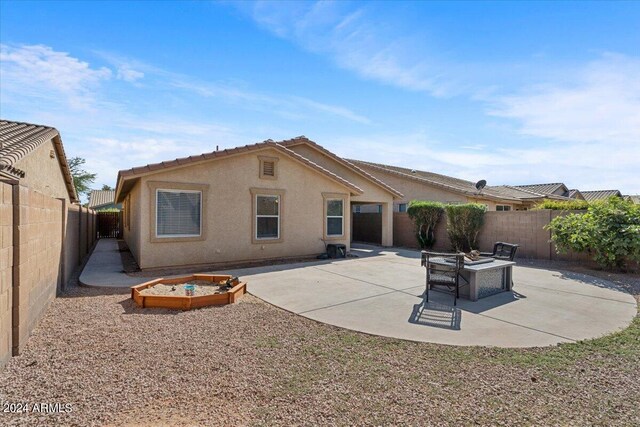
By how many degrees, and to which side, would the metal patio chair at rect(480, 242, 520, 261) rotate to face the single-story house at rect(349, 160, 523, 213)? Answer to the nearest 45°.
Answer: approximately 135° to its right

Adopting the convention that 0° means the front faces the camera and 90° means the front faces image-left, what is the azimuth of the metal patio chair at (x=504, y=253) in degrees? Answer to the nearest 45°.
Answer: approximately 45°

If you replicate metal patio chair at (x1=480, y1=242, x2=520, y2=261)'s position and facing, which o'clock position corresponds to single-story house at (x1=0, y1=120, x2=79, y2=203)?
The single-story house is roughly at 1 o'clock from the metal patio chair.

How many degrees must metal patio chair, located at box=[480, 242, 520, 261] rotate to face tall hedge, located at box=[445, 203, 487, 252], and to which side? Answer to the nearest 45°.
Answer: approximately 135° to its right

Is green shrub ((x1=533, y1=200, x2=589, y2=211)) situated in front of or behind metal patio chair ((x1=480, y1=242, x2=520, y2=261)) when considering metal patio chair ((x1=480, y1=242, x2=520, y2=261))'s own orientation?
behind

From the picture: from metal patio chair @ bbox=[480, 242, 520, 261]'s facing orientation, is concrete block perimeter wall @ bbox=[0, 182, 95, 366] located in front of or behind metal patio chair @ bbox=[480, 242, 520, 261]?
in front

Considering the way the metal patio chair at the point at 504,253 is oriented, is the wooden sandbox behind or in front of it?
in front

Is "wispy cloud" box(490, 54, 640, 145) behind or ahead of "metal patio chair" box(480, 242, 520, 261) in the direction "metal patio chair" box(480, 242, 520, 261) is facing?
behind

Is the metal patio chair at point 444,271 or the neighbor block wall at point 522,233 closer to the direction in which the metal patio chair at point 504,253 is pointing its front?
the metal patio chair

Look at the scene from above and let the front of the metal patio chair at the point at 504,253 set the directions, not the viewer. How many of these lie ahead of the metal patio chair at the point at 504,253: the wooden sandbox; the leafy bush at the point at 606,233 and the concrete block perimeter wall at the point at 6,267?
2

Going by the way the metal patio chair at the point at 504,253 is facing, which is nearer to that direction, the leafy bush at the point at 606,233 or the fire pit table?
the fire pit table
